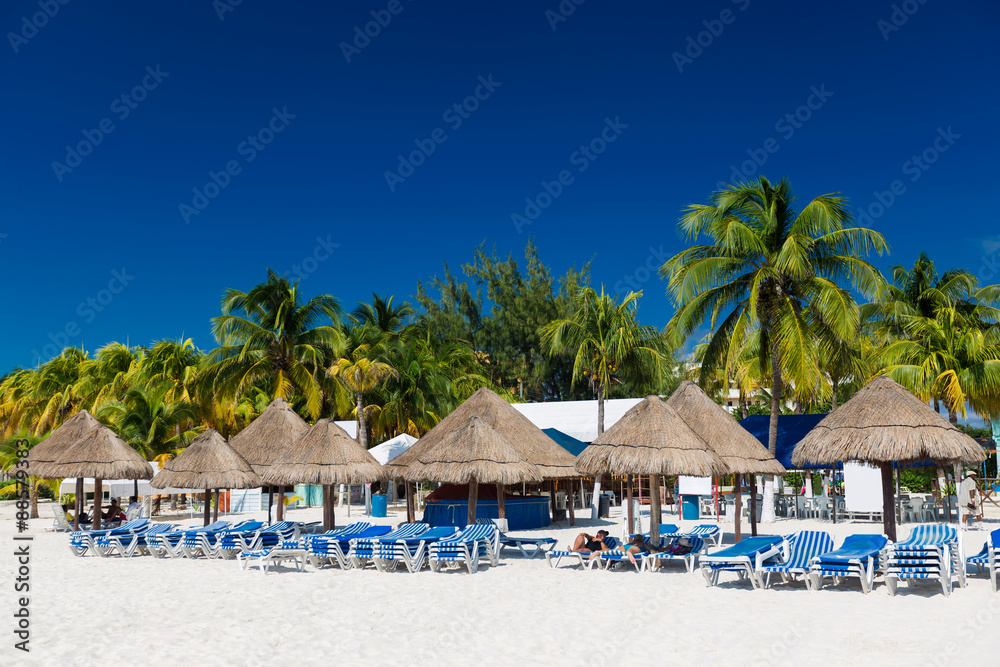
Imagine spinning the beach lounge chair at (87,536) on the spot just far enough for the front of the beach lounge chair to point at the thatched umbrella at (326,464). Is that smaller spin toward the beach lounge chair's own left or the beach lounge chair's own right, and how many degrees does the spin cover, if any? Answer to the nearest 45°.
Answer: approximately 135° to the beach lounge chair's own left

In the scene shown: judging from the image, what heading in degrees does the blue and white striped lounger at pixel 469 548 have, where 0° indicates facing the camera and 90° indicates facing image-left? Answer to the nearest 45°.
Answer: approximately 45°

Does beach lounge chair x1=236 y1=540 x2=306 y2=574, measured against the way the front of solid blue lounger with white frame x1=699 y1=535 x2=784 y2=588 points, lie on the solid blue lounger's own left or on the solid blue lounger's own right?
on the solid blue lounger's own right

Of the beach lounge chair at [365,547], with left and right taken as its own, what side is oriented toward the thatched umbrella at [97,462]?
right
